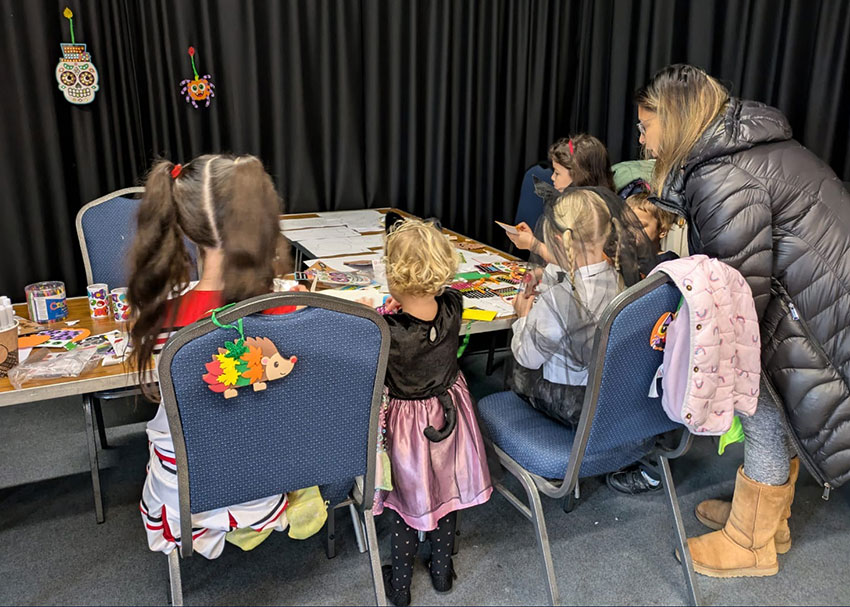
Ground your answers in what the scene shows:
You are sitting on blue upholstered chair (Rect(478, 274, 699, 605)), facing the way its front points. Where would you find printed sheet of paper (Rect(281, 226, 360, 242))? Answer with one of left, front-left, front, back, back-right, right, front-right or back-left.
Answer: front

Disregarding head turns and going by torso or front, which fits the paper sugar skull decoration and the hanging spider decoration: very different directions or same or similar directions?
same or similar directions

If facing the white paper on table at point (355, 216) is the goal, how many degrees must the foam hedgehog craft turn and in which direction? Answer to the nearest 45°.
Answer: approximately 90° to its left

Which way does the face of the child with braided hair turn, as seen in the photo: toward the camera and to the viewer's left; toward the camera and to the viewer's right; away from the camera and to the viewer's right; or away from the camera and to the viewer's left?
away from the camera and to the viewer's left

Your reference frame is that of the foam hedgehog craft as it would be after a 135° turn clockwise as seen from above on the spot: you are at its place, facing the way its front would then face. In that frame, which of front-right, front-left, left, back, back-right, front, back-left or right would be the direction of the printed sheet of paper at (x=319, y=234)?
back-right

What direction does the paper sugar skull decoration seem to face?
toward the camera

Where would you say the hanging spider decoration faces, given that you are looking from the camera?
facing the viewer

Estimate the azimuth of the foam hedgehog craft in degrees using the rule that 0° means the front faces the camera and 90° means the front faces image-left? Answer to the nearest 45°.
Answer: approximately 270°

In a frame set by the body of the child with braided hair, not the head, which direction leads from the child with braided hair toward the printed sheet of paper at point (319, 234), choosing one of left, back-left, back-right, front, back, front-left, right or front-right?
front

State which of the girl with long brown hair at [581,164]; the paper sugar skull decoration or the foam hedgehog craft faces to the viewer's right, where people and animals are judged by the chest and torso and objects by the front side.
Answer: the foam hedgehog craft

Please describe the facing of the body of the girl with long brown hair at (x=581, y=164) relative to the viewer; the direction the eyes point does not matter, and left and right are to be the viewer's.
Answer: facing to the left of the viewer

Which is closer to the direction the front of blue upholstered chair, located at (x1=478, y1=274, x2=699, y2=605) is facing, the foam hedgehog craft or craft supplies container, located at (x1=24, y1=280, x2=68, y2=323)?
the craft supplies container

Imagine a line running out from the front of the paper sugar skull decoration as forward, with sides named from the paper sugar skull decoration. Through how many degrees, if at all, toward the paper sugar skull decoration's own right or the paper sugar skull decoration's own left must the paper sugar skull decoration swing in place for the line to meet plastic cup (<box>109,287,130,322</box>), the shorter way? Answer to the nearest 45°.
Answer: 0° — it already faces it

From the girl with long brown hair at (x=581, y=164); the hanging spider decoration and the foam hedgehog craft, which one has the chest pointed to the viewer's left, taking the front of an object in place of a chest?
the girl with long brown hair

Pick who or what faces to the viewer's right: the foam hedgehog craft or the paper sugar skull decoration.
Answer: the foam hedgehog craft

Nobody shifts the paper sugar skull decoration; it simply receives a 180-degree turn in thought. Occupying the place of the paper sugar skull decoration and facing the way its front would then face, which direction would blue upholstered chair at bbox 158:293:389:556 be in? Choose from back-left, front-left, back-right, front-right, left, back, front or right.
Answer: back

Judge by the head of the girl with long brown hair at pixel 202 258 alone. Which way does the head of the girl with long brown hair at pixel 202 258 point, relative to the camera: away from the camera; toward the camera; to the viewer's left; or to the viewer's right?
away from the camera
